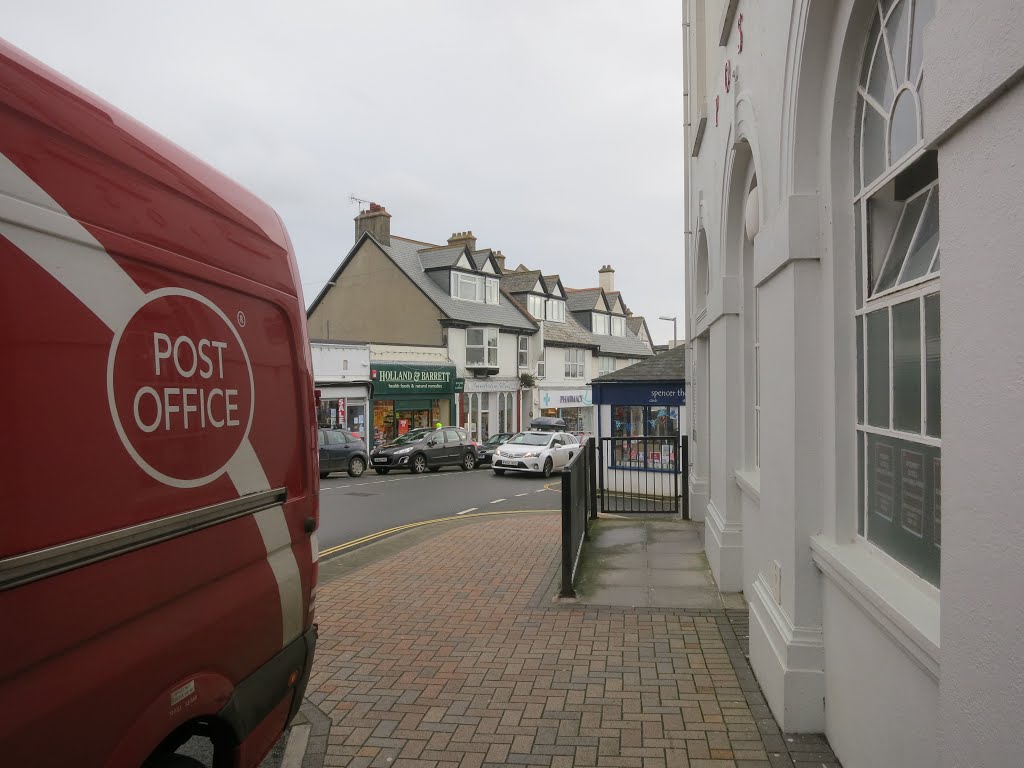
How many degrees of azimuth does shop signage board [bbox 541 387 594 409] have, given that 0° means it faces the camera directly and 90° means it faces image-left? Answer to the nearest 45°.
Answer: approximately 0°

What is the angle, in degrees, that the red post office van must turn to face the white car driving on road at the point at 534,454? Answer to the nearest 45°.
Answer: approximately 180°

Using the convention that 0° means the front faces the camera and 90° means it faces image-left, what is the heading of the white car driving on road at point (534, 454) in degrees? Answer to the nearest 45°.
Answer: approximately 45°

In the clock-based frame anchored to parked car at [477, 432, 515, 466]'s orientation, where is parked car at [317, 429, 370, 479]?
parked car at [317, 429, 370, 479] is roughly at 12 o'clock from parked car at [477, 432, 515, 466].

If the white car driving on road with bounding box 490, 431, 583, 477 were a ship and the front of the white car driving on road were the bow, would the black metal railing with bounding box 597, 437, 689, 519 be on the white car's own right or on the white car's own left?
on the white car's own left

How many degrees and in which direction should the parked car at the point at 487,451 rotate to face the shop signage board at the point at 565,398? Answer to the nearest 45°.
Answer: approximately 135° to its right

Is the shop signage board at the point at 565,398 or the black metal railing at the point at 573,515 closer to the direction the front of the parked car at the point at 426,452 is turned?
the black metal railing

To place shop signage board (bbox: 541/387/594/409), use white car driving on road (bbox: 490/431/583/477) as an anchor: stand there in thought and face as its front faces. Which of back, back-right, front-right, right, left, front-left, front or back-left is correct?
back-right

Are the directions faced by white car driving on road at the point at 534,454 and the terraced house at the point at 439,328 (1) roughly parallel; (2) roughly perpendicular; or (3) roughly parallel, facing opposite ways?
roughly perpendicular

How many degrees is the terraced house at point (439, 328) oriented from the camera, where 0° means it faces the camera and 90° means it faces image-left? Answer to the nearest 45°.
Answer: approximately 315°

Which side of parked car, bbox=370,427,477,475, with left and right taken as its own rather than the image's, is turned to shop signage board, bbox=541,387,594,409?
back

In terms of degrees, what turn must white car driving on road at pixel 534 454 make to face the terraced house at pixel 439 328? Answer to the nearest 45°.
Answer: approximately 135° to its right
